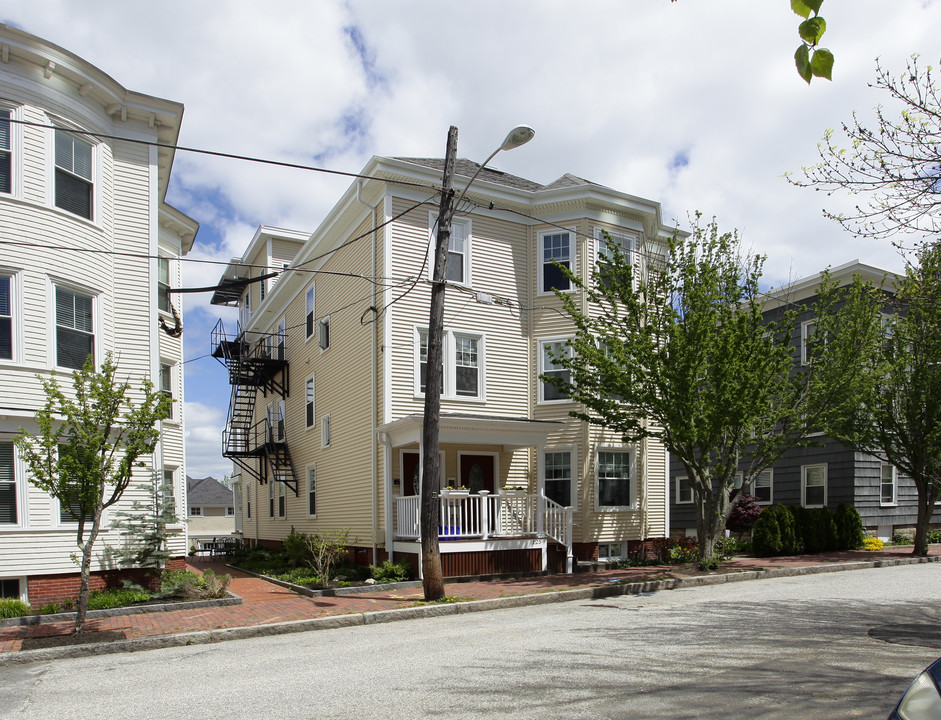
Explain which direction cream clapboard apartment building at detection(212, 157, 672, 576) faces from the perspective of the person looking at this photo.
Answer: facing the viewer and to the right of the viewer

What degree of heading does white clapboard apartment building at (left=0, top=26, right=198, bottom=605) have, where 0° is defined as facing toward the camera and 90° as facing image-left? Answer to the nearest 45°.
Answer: approximately 0°

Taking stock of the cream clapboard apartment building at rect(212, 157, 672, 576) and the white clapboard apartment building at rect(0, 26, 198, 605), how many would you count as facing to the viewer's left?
0

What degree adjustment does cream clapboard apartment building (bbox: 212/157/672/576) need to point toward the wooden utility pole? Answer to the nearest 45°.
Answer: approximately 45° to its right

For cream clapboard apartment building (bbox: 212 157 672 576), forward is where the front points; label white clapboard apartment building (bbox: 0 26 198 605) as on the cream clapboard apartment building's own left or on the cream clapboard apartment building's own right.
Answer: on the cream clapboard apartment building's own right
